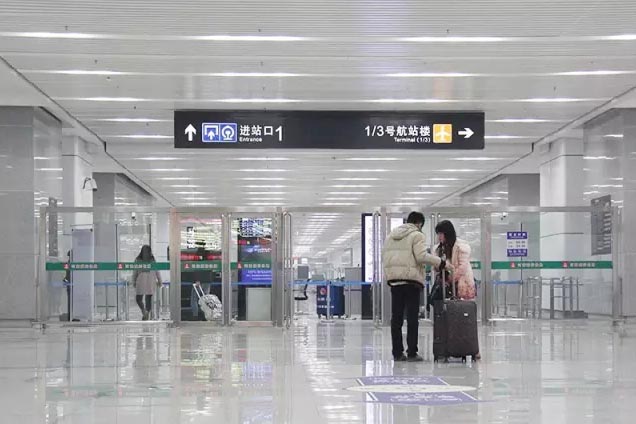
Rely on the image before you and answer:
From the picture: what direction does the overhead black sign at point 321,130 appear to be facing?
toward the camera

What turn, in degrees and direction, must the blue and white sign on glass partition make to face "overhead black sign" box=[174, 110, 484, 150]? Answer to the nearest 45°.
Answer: approximately 45° to its right

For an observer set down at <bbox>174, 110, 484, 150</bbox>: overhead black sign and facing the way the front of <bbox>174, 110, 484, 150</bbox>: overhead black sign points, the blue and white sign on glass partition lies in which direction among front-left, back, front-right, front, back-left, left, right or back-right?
back-left

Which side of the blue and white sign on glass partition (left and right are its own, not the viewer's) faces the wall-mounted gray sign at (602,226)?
left

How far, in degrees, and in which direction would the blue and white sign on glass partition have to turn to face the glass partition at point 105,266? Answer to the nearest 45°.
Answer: approximately 90° to its right

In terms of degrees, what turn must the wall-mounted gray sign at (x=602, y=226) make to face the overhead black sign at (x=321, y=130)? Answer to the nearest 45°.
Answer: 0° — it already faces it

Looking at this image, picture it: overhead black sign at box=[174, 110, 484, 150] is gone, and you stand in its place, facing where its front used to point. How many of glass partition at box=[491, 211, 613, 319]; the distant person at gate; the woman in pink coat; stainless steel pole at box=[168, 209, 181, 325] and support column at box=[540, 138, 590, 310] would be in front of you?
1

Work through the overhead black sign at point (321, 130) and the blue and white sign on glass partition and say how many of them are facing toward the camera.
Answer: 2

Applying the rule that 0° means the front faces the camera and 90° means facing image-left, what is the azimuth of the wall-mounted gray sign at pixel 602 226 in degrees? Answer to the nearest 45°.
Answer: approximately 45°

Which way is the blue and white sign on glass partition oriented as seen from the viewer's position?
toward the camera
